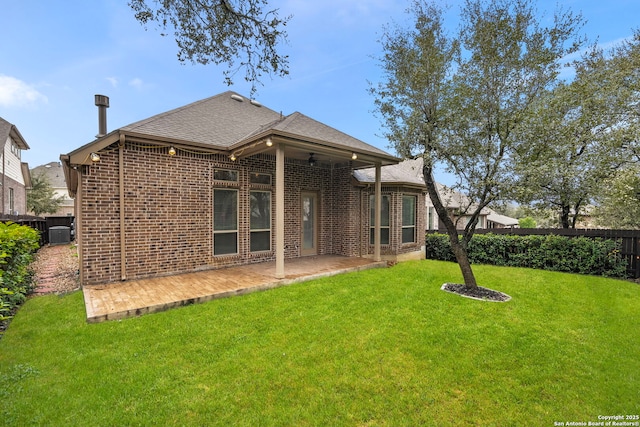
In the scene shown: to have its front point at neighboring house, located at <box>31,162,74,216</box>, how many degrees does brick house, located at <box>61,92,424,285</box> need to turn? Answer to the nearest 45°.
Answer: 0° — it already faces it

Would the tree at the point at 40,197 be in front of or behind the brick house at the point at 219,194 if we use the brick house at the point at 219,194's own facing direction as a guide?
in front

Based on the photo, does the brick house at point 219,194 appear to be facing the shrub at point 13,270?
no

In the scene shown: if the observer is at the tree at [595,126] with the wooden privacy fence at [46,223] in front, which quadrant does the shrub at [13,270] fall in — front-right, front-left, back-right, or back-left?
front-left

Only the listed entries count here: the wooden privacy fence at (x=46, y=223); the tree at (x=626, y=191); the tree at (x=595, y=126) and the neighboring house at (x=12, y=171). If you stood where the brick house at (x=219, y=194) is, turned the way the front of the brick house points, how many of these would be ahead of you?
2

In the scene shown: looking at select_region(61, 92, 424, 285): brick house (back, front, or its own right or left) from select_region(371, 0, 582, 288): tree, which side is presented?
back

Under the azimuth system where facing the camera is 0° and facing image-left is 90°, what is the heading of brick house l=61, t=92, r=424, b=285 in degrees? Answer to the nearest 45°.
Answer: approximately 135°

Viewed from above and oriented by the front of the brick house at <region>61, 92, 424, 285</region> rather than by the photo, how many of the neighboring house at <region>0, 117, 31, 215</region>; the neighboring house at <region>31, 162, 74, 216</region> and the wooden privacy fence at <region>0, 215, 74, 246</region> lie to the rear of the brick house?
0

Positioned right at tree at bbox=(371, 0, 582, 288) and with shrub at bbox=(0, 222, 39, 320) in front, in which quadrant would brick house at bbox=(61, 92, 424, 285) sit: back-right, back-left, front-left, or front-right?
front-right

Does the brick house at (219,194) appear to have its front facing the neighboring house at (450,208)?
no
